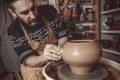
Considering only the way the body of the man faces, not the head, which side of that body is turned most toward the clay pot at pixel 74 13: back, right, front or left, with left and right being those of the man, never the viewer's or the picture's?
left

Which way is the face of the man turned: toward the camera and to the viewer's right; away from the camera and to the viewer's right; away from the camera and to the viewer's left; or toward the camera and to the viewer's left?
toward the camera and to the viewer's right

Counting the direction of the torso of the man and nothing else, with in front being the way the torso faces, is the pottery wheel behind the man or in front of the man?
in front

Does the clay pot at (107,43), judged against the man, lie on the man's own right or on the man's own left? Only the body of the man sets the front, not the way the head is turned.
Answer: on the man's own left

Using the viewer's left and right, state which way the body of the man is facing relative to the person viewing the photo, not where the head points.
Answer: facing the viewer and to the right of the viewer
